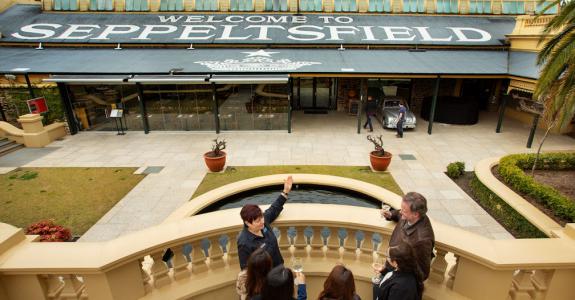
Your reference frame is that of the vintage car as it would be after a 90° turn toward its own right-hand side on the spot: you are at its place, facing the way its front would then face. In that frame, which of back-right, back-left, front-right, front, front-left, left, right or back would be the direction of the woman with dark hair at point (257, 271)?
front-left

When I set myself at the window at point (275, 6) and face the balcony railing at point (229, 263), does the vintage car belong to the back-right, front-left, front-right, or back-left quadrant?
front-left

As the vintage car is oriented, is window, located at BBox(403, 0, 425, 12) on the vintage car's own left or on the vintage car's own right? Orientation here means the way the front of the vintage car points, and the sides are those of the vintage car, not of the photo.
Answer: on the vintage car's own left

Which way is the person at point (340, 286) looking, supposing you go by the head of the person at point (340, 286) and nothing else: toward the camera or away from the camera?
away from the camera

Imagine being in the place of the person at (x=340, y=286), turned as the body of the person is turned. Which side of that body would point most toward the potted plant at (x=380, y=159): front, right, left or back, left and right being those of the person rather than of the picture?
front

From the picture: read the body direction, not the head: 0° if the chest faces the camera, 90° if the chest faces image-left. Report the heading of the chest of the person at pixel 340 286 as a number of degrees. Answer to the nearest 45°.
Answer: approximately 180°

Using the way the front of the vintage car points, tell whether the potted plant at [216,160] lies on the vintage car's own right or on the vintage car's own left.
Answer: on the vintage car's own right

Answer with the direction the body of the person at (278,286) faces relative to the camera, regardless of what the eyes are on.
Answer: away from the camera

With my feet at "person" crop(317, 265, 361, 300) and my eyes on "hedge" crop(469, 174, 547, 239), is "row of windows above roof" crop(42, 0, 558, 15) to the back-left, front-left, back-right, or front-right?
front-left

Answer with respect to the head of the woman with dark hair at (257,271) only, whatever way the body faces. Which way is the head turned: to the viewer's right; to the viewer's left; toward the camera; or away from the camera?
away from the camera

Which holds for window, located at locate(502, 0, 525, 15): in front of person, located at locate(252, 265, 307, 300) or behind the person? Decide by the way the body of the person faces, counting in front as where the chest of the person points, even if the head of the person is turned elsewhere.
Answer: in front

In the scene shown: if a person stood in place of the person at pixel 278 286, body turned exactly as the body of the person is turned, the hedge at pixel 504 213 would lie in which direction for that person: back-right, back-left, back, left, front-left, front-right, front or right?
front-right

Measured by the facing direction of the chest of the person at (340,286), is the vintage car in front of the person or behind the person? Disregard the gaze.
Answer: in front
